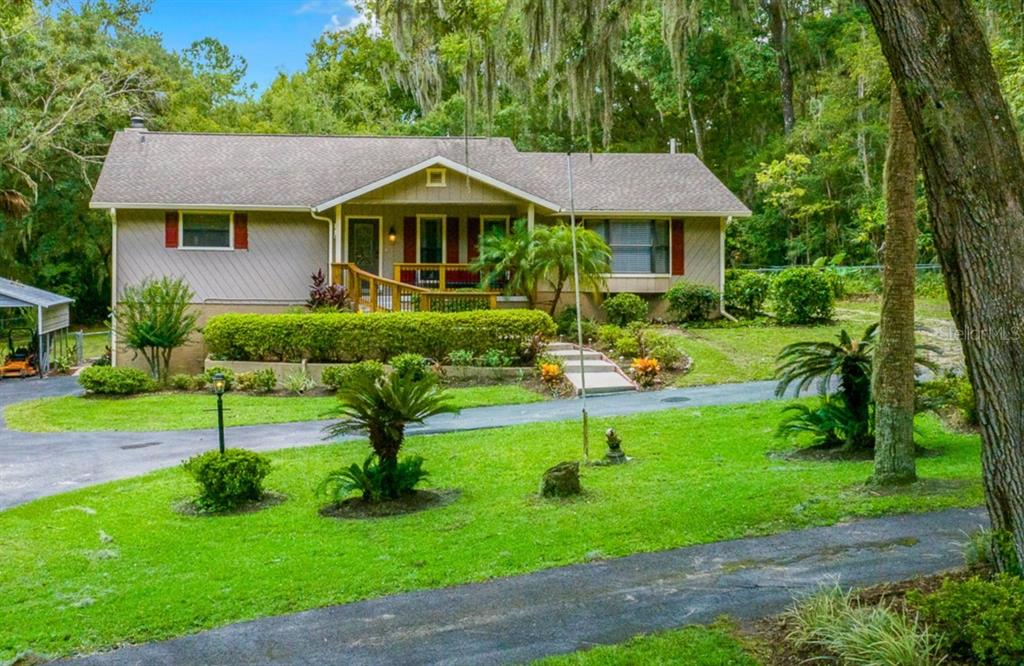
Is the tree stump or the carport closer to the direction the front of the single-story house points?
the tree stump

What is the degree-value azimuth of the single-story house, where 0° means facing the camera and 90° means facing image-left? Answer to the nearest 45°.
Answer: approximately 0°

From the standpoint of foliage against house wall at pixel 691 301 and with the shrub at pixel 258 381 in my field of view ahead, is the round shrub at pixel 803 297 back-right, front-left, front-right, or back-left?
back-left

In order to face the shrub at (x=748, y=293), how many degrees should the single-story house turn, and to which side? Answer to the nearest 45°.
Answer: approximately 90° to its left

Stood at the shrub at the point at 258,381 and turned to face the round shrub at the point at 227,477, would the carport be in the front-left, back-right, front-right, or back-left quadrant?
back-right

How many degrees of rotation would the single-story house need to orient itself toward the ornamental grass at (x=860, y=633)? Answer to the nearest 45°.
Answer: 0° — it already faces it

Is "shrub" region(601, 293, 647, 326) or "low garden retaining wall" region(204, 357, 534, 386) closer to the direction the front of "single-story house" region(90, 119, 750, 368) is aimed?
the low garden retaining wall

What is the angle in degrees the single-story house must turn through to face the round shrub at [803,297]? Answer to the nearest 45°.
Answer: approximately 90° to its left

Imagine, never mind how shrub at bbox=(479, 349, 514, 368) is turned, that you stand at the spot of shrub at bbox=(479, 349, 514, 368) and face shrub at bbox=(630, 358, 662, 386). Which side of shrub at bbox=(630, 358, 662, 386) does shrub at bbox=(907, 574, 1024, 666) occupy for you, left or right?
right
